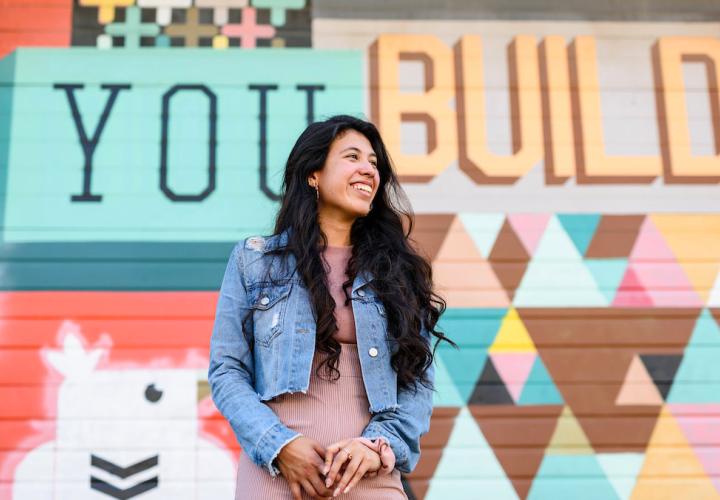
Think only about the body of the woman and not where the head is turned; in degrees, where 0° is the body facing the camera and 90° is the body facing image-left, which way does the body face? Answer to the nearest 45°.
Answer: approximately 0°

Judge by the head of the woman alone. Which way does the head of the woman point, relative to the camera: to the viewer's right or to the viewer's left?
to the viewer's right
